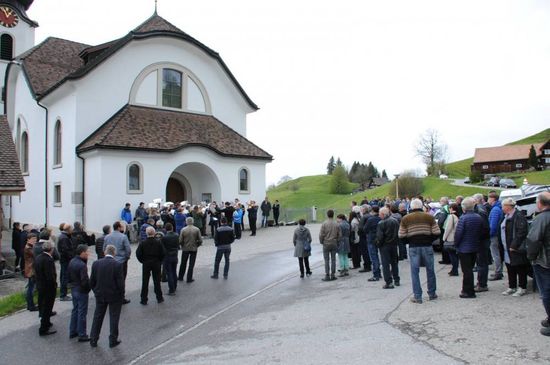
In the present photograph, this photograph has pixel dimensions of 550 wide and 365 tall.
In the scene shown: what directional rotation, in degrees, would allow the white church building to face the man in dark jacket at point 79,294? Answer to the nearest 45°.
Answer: approximately 45° to its right

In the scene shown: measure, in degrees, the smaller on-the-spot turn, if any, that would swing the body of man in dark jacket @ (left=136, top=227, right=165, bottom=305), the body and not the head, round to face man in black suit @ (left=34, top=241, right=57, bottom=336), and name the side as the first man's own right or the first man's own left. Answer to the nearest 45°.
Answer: approximately 135° to the first man's own left

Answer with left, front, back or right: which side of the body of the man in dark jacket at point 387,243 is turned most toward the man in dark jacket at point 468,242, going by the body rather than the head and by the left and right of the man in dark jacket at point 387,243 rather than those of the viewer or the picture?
back

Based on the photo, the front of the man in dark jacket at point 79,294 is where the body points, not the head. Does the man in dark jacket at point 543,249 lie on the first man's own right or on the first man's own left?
on the first man's own right

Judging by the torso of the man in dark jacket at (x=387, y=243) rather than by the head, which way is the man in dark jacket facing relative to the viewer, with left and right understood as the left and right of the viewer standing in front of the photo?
facing away from the viewer and to the left of the viewer

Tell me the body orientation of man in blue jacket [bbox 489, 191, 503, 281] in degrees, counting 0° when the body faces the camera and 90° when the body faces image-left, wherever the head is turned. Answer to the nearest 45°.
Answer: approximately 90°

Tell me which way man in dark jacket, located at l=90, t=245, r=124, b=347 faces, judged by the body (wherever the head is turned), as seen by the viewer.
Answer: away from the camera

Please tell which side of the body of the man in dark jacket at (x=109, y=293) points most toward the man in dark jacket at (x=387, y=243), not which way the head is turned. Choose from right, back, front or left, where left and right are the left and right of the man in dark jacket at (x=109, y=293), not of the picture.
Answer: right

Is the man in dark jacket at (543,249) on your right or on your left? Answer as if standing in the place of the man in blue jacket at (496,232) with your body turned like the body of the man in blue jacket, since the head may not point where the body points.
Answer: on your left

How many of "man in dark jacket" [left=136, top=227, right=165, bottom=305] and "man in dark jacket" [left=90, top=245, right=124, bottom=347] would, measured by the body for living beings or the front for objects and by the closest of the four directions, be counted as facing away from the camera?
2

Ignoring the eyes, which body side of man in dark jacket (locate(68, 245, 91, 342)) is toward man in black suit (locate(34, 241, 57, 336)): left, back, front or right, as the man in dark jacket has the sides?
left
